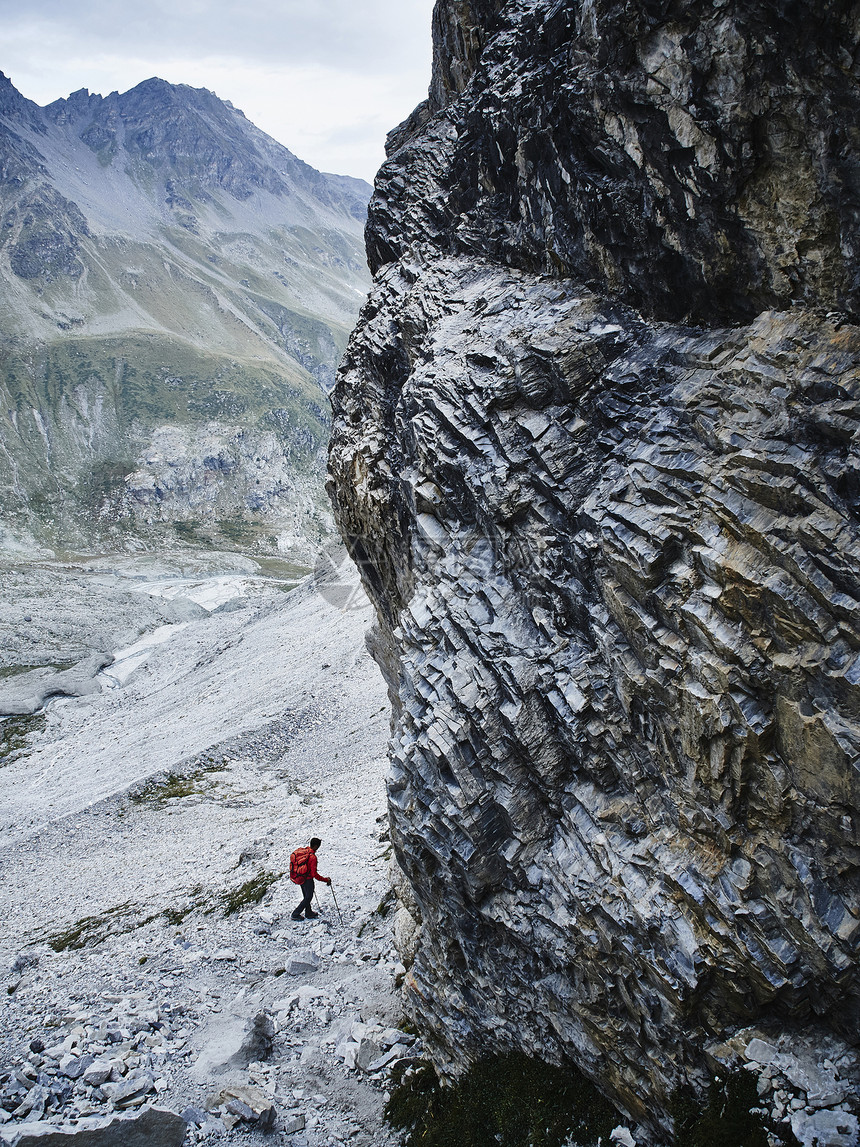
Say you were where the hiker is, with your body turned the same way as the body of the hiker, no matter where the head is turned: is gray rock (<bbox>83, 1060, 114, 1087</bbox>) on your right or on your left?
on your right

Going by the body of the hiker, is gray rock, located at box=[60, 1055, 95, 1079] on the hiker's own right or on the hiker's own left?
on the hiker's own right

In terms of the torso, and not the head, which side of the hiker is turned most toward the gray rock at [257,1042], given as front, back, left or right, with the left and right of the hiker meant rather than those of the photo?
right

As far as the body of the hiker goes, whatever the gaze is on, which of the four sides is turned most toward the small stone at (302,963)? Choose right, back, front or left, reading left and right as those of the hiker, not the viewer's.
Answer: right

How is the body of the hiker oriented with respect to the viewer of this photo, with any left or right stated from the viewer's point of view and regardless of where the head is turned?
facing to the right of the viewer
